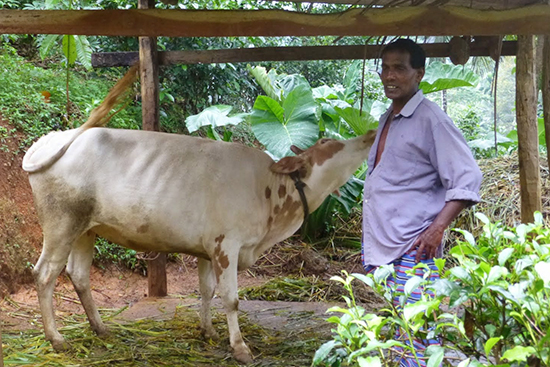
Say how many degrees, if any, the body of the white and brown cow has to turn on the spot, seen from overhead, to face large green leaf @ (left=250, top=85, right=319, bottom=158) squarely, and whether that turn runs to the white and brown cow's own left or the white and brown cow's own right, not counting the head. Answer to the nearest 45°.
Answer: approximately 90° to the white and brown cow's own left

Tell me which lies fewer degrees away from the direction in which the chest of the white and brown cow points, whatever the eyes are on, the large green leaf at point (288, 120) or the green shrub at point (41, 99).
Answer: the large green leaf

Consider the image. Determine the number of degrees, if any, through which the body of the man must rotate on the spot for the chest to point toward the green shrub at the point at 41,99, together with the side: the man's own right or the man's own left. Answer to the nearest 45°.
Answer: approximately 90° to the man's own right

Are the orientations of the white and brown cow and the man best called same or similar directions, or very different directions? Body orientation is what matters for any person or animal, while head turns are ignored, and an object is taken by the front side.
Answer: very different directions

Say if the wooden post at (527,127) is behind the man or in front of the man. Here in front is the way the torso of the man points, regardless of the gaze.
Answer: behind

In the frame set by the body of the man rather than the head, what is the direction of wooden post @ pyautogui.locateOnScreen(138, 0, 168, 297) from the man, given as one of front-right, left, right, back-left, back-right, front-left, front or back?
right

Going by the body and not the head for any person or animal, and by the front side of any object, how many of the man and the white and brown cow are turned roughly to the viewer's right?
1

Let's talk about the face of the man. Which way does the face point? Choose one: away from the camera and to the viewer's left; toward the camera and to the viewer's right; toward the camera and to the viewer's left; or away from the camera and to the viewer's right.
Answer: toward the camera and to the viewer's left

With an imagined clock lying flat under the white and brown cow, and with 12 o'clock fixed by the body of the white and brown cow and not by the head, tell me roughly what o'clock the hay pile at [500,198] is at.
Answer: The hay pile is roughly at 11 o'clock from the white and brown cow.

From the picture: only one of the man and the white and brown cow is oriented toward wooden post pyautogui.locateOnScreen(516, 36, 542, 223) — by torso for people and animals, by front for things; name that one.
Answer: the white and brown cow

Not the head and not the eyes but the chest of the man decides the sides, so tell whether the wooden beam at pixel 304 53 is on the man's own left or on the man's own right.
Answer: on the man's own right

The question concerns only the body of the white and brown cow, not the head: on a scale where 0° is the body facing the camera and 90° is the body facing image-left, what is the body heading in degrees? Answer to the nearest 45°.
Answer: approximately 270°

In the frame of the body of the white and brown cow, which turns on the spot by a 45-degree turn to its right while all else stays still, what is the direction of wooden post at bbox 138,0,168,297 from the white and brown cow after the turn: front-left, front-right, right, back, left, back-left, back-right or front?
back-left
